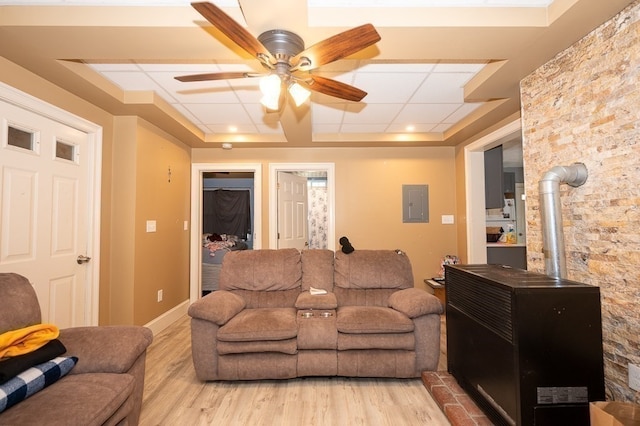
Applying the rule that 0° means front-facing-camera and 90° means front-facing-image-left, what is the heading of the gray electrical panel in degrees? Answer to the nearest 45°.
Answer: approximately 0°

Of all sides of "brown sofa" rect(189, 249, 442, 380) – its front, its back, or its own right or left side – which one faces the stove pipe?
left

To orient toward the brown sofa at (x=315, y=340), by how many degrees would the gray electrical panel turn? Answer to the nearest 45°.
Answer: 0° — it already faces it

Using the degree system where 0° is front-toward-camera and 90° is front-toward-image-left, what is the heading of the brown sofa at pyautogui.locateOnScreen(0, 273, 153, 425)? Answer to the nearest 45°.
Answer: approximately 315°

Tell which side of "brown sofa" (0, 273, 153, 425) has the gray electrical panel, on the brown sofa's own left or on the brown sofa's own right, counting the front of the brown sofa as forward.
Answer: on the brown sofa's own left

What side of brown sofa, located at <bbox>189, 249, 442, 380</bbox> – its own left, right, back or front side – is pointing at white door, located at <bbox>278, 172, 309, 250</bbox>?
back

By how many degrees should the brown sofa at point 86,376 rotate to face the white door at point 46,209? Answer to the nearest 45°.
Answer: approximately 135° to its left

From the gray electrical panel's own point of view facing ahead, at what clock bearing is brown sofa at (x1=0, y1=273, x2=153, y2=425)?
The brown sofa is roughly at 1 o'clock from the gray electrical panel.

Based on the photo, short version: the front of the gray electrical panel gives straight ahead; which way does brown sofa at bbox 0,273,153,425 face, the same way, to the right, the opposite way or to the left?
to the left

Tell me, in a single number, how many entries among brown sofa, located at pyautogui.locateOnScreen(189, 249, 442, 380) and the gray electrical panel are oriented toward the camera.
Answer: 2

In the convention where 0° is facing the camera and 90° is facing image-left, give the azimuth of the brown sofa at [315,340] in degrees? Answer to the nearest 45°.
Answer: approximately 0°
